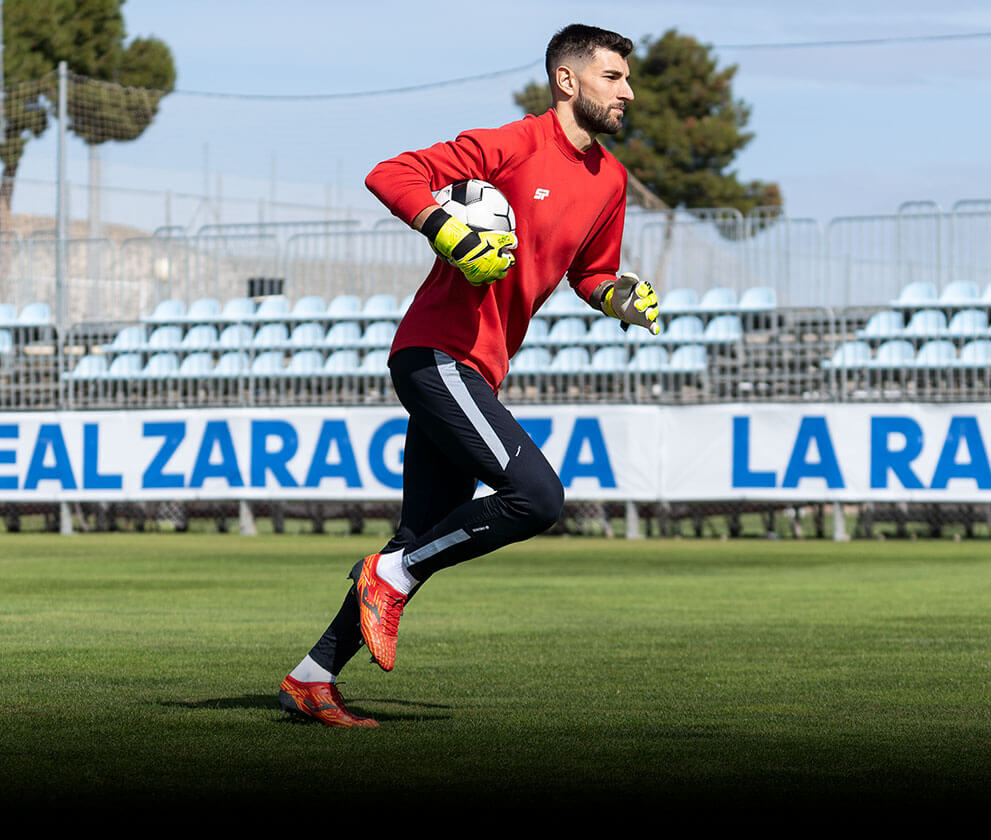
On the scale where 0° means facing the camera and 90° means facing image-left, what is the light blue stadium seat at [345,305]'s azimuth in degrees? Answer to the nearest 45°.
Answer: approximately 0°

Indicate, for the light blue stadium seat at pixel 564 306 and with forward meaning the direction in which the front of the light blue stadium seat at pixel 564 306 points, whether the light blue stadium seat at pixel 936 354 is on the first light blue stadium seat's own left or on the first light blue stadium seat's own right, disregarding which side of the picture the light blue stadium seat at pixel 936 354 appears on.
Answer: on the first light blue stadium seat's own left

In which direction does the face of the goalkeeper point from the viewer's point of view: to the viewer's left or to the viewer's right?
to the viewer's right
